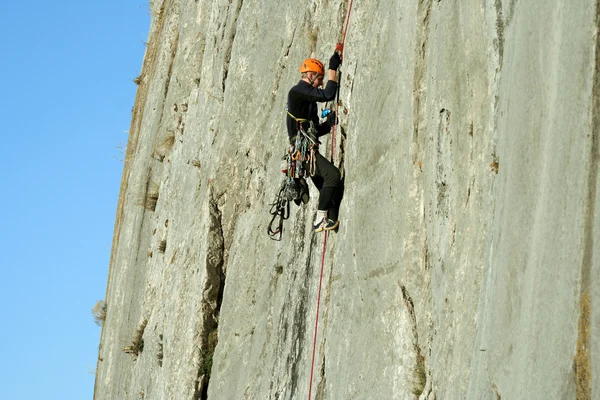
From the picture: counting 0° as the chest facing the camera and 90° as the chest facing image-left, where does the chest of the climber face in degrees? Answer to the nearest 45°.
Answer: approximately 270°

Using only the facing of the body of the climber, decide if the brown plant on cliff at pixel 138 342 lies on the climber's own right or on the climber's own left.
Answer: on the climber's own left

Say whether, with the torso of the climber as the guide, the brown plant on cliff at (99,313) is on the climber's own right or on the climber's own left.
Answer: on the climber's own left

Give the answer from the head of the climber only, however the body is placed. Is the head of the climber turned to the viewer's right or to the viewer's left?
to the viewer's right
